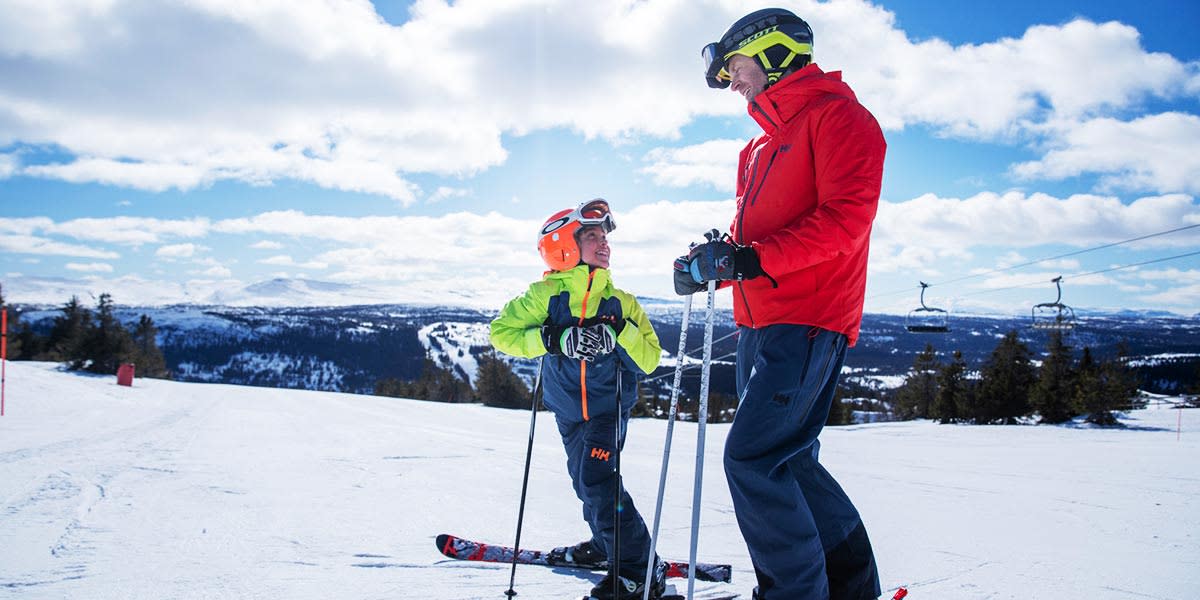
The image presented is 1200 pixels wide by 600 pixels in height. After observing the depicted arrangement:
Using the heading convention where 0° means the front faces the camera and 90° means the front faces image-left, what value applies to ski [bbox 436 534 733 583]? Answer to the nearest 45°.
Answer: approximately 90°

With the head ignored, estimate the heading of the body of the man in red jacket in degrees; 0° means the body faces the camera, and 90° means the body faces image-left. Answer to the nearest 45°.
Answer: approximately 90°

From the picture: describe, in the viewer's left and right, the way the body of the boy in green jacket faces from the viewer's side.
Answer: facing the viewer

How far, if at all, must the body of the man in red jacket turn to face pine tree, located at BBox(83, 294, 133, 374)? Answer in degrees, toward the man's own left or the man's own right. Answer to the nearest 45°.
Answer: approximately 45° to the man's own right

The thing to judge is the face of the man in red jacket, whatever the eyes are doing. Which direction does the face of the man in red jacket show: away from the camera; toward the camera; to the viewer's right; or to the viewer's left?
to the viewer's left
